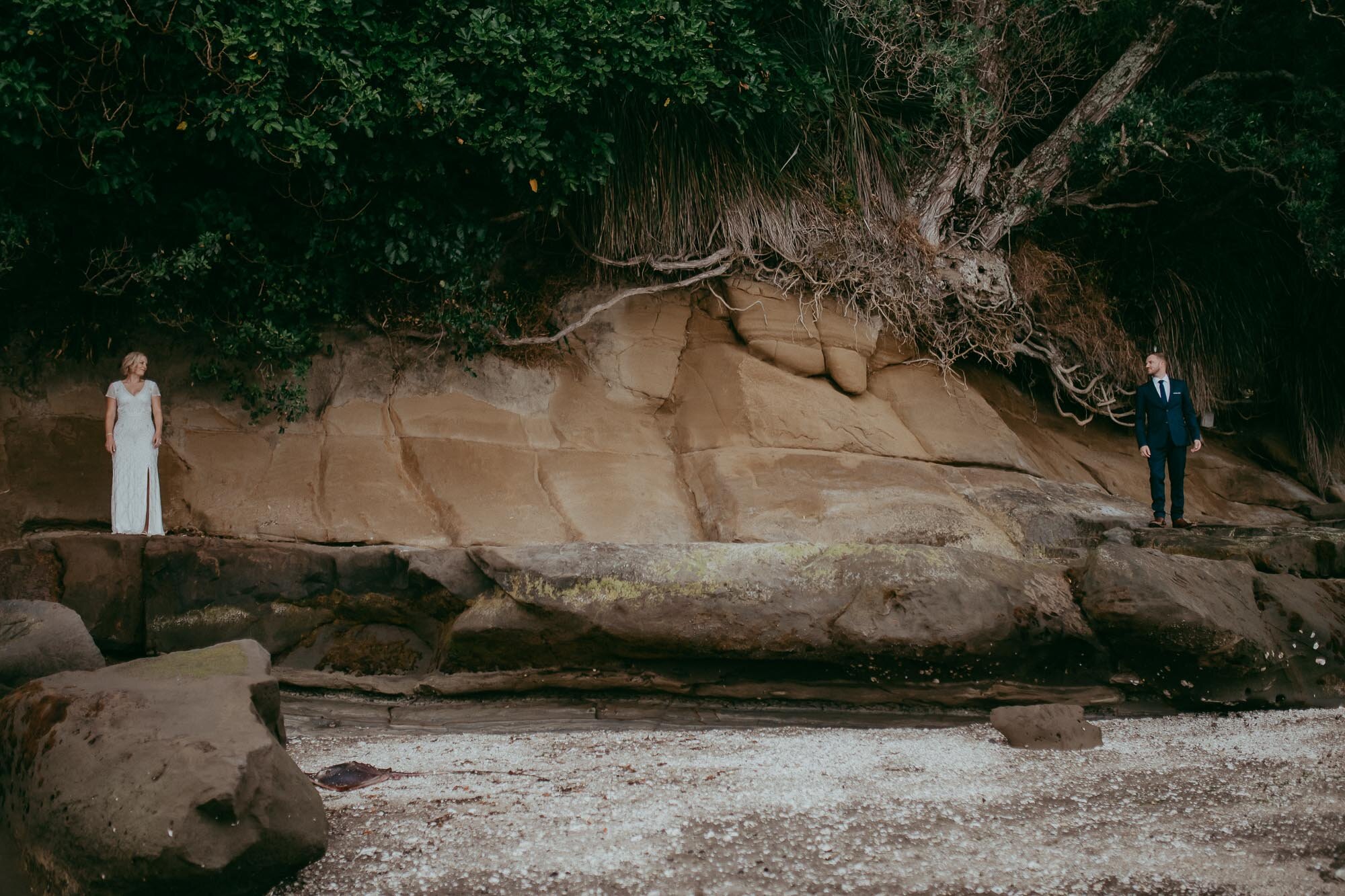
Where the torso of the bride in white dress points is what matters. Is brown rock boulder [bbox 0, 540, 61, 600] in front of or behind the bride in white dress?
in front

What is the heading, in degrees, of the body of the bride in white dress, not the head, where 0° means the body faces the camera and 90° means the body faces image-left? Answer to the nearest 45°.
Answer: approximately 0°

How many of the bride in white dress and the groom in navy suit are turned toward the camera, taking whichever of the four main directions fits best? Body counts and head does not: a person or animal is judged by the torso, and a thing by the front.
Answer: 2

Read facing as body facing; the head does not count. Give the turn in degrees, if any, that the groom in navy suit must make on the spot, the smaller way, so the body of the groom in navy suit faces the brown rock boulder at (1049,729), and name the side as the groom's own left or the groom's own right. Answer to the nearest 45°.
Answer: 0° — they already face it

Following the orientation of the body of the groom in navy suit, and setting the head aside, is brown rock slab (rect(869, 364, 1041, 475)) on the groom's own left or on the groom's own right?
on the groom's own right

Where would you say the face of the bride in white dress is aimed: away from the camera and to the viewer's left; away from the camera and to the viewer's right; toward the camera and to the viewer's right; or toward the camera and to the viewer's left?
toward the camera and to the viewer's right

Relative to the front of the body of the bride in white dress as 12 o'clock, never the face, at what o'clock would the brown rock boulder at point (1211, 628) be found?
The brown rock boulder is roughly at 10 o'clock from the bride in white dress.

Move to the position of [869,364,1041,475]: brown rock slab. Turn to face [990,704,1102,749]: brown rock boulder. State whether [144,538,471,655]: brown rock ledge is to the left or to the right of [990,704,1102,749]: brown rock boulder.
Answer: right

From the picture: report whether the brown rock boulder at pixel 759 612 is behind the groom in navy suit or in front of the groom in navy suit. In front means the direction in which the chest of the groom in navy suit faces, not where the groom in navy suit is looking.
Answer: in front
